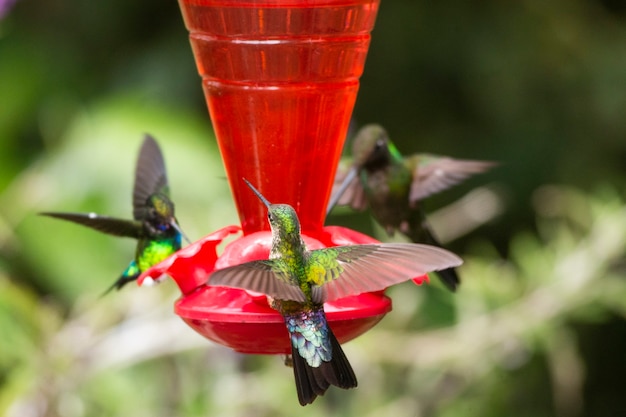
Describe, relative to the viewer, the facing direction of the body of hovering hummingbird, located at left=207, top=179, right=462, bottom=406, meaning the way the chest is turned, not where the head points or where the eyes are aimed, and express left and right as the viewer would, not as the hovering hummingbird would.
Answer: facing away from the viewer and to the left of the viewer
